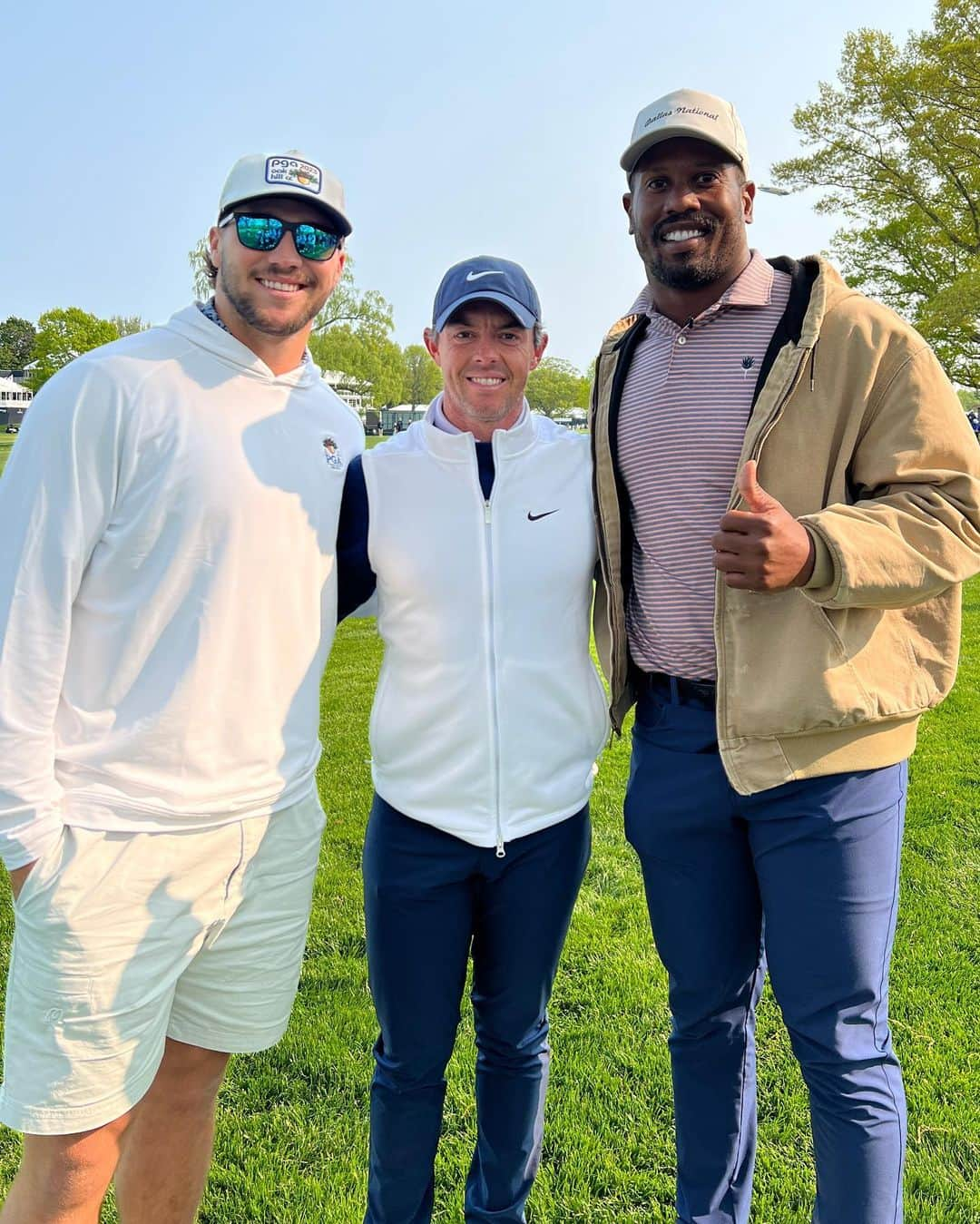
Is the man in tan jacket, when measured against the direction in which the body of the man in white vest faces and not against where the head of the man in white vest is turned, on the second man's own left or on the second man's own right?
on the second man's own left

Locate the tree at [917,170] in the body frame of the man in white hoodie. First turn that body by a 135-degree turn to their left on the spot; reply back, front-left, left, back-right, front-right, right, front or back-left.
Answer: front-right

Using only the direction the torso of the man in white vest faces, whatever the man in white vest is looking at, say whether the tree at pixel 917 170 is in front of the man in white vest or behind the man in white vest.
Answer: behind

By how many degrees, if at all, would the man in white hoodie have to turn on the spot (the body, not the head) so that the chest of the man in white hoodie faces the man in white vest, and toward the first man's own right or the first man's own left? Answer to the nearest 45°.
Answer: approximately 45° to the first man's own left

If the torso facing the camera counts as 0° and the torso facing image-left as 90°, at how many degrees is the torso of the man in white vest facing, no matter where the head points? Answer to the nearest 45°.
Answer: approximately 0°

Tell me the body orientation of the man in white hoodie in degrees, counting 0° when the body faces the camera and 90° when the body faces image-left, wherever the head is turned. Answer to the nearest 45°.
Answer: approximately 315°

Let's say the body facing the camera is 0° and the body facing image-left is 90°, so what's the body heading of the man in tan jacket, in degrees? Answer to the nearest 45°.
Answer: approximately 45°

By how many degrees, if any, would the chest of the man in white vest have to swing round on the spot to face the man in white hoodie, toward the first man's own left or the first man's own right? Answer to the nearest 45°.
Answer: approximately 90° to the first man's own right
